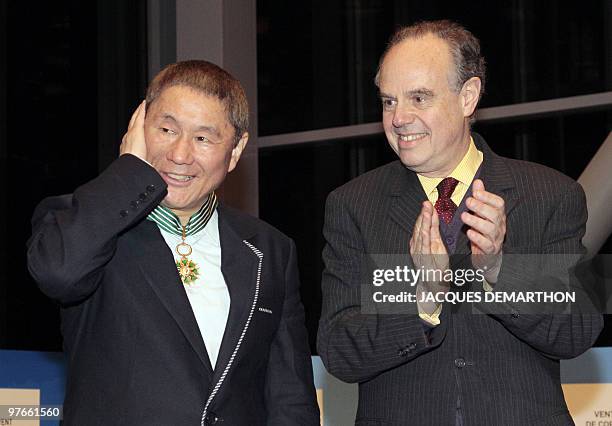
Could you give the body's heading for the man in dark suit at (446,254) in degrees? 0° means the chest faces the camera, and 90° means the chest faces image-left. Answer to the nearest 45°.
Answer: approximately 0°

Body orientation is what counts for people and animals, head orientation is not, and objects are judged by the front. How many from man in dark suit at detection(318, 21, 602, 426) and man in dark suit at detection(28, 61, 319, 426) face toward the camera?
2
